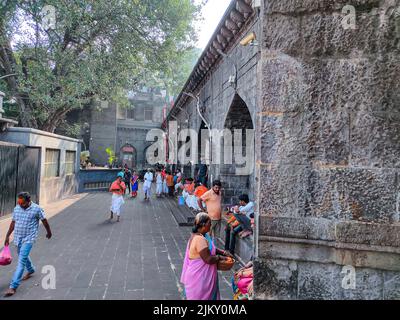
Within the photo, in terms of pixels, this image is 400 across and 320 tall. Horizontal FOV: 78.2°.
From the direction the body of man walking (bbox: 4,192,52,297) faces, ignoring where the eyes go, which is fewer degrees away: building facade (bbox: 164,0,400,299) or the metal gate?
the building facade

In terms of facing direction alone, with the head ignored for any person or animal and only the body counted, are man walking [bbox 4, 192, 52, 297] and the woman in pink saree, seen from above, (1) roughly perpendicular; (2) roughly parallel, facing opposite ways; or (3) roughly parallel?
roughly perpendicular

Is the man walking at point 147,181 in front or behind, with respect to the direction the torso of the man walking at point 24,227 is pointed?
behind

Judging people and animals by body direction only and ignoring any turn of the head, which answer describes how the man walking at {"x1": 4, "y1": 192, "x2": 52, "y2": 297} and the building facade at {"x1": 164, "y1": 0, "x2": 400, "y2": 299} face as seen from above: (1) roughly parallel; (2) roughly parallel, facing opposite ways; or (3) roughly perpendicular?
roughly perpendicular

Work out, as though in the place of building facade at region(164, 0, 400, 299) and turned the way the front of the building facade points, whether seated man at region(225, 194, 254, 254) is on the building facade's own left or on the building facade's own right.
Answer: on the building facade's own right

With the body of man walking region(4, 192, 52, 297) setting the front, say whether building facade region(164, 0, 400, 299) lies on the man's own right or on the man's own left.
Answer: on the man's own left

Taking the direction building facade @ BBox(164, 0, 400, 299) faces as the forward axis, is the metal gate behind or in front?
in front

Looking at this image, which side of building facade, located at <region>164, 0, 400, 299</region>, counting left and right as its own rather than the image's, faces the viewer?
left

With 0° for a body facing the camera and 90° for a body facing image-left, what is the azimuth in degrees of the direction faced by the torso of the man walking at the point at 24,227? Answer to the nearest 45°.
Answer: approximately 45°
